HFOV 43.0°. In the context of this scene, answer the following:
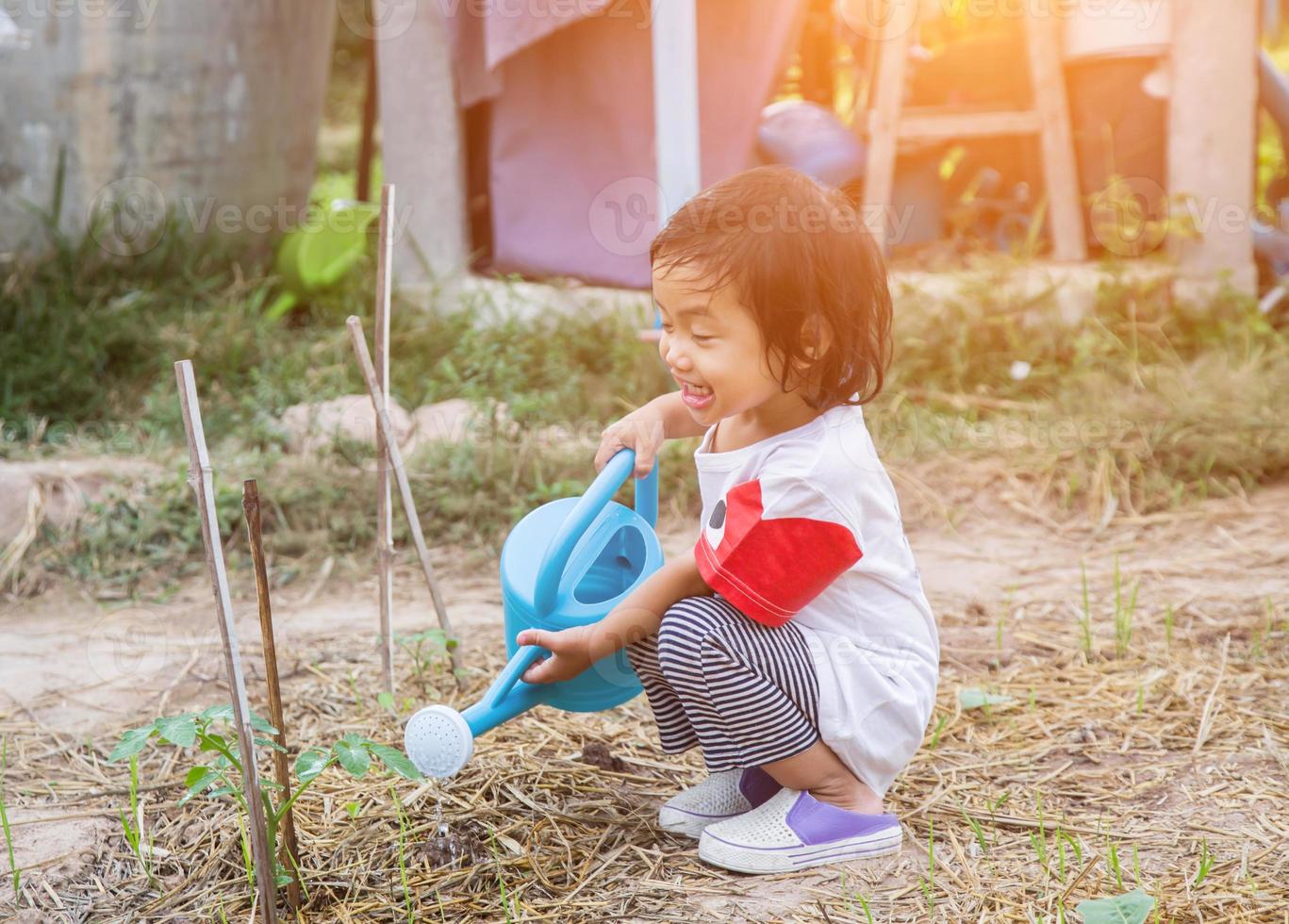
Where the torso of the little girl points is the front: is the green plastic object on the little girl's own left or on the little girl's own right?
on the little girl's own right

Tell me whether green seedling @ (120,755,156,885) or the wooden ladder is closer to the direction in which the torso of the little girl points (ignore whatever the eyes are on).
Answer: the green seedling

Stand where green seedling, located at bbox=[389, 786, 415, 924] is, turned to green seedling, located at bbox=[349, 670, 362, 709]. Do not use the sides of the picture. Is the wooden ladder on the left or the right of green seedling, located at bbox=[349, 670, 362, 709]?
right

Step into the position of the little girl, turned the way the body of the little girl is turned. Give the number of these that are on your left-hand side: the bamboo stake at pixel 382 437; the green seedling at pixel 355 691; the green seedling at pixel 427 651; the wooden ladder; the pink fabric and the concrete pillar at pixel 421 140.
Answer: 0

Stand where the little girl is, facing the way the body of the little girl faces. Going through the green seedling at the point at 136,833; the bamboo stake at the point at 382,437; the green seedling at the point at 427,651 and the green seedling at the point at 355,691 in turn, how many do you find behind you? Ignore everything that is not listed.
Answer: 0

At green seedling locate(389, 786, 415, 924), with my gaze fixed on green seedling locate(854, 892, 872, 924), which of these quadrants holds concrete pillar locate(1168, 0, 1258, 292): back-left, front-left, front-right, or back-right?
front-left

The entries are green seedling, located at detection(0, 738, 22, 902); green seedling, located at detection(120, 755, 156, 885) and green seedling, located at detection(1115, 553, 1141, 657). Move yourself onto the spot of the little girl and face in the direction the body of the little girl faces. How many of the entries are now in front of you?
2

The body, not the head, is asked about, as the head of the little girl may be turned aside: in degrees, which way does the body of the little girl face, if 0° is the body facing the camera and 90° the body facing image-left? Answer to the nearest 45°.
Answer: approximately 90°

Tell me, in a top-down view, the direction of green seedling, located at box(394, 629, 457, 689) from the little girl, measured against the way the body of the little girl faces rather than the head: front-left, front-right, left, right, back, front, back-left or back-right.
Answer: front-right

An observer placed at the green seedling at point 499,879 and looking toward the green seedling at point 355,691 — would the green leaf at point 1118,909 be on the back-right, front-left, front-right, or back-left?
back-right
